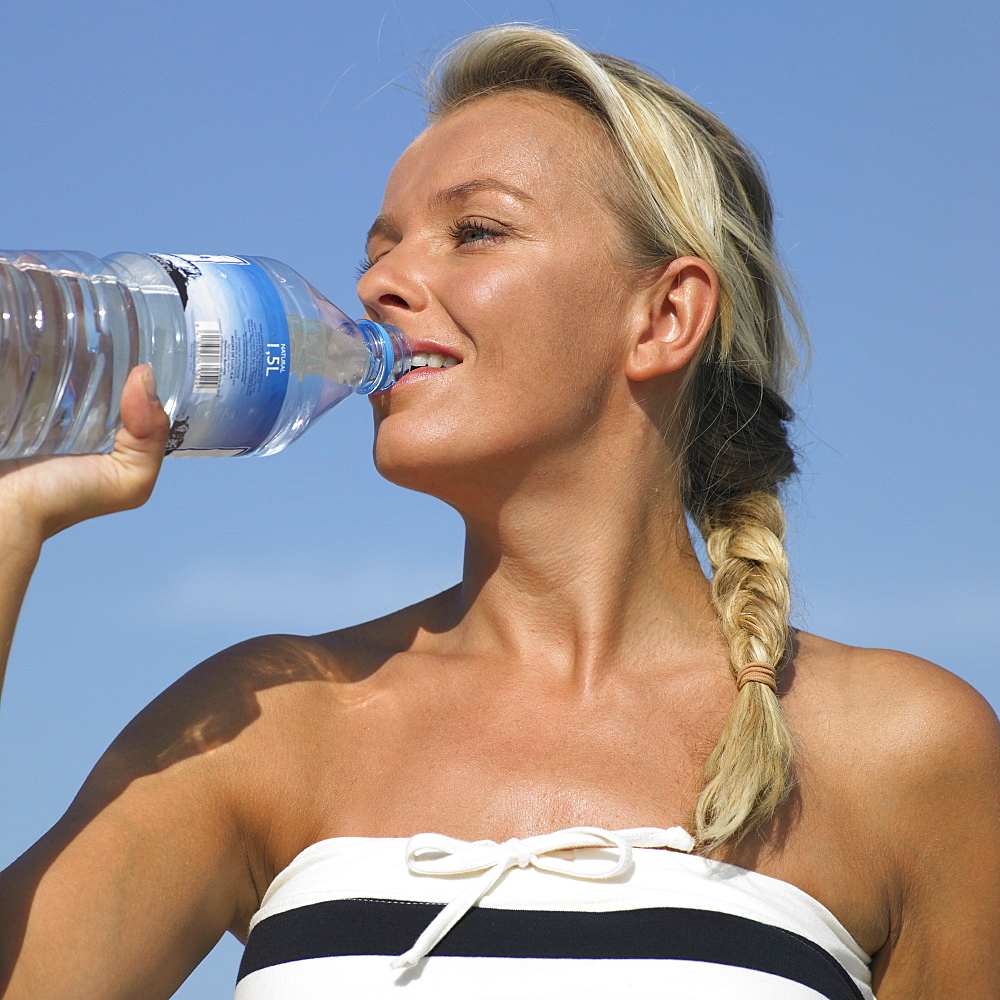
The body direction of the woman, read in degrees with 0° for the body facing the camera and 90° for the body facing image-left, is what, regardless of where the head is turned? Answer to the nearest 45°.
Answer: approximately 0°
